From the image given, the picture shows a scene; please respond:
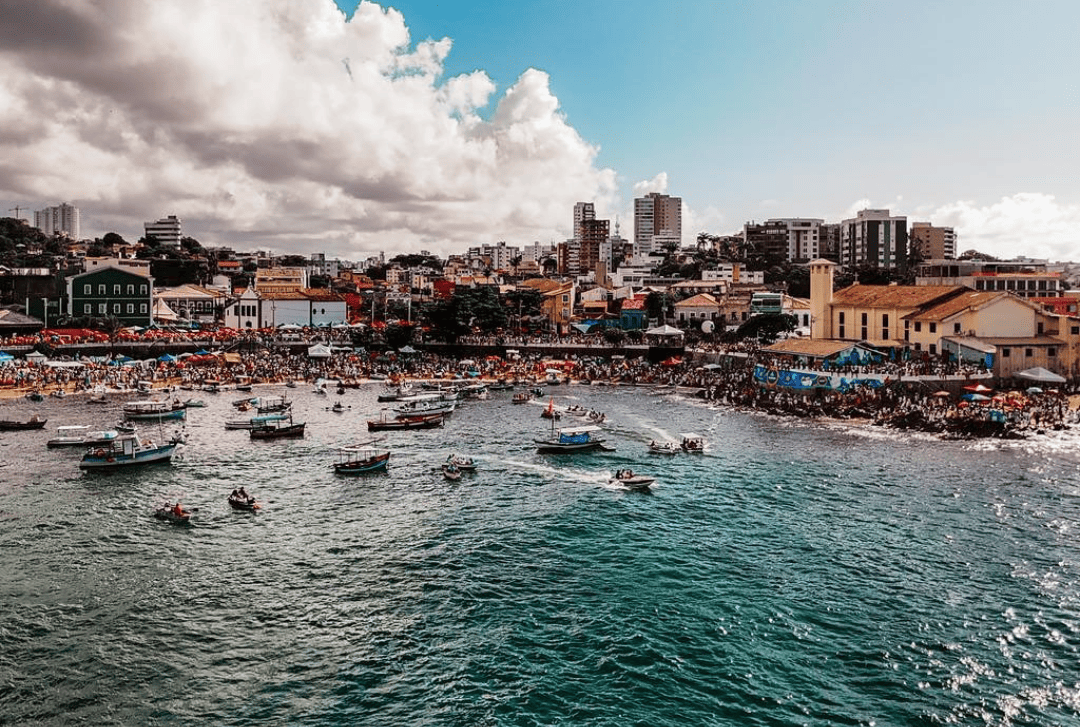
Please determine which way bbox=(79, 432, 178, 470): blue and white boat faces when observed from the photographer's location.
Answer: facing to the right of the viewer

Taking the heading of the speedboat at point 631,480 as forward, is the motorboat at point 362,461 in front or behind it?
behind

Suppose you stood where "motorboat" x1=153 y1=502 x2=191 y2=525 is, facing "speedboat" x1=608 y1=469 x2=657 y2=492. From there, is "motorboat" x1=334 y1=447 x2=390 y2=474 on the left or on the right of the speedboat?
left

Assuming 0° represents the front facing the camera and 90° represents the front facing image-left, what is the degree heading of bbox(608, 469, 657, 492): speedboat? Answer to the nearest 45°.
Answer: approximately 270°
